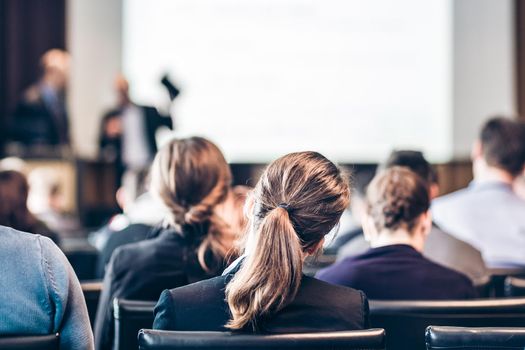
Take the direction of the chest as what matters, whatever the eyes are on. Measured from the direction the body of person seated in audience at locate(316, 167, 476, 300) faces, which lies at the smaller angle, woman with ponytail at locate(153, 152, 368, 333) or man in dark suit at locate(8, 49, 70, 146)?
the man in dark suit

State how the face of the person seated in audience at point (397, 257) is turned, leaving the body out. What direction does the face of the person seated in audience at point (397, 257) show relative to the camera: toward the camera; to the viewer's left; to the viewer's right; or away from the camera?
away from the camera

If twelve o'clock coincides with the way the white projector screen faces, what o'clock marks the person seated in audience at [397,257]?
The person seated in audience is roughly at 12 o'clock from the white projector screen.

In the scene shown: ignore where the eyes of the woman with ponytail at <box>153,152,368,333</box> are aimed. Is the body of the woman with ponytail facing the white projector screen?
yes

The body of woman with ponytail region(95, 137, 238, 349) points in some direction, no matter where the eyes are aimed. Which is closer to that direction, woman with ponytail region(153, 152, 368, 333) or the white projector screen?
the white projector screen

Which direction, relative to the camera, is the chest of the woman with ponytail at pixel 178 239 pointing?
away from the camera

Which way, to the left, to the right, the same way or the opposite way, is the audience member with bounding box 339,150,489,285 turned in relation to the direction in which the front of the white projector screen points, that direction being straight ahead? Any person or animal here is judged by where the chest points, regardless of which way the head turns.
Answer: the opposite way

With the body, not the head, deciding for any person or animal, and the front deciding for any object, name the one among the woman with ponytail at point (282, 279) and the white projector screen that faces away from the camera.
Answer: the woman with ponytail

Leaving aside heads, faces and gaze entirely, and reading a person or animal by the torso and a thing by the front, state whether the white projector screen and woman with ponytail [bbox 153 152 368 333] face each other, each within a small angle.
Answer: yes

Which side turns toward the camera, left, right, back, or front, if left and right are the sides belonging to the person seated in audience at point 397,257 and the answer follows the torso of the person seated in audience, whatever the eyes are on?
back

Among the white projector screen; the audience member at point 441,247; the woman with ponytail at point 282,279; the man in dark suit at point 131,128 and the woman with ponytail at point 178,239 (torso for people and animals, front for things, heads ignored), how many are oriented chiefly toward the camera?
2

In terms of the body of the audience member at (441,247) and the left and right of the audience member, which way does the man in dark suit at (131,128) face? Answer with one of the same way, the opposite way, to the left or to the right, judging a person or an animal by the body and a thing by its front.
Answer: the opposite way

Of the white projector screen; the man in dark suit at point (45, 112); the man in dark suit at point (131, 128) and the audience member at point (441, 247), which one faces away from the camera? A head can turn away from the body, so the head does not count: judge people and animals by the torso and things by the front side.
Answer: the audience member
